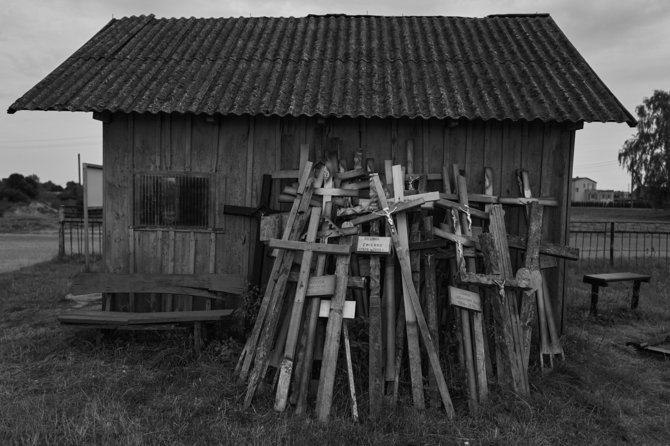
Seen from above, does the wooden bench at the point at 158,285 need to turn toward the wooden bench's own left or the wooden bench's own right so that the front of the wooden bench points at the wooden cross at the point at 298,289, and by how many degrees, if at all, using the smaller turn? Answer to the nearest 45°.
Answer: approximately 45° to the wooden bench's own left

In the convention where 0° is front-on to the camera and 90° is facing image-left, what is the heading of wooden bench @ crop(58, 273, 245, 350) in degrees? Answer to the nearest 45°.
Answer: approximately 0°

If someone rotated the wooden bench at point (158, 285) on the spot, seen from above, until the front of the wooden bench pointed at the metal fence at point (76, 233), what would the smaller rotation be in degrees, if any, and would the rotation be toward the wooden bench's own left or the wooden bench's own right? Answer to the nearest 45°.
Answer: approximately 180°

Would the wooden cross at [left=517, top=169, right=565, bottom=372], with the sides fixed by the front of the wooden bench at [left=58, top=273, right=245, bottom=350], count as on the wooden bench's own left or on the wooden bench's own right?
on the wooden bench's own left

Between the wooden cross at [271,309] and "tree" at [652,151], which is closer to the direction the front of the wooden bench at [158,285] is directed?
the wooden cross

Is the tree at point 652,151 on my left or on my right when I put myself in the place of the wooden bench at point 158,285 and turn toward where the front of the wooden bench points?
on my left
